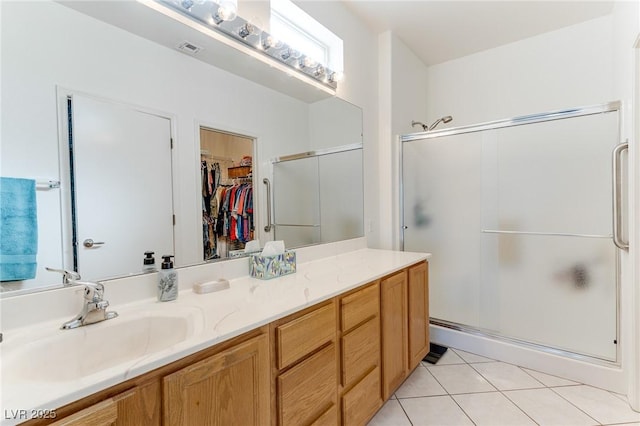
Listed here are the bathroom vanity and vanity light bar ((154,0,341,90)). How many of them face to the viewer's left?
0

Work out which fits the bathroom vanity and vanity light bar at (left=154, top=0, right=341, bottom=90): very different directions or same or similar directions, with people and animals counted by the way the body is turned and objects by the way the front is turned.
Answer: same or similar directions

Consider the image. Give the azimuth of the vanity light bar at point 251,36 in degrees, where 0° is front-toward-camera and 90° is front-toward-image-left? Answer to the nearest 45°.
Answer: approximately 315°

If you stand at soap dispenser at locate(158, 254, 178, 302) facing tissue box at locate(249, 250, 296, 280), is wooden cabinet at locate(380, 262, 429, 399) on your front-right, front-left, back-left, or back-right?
front-right

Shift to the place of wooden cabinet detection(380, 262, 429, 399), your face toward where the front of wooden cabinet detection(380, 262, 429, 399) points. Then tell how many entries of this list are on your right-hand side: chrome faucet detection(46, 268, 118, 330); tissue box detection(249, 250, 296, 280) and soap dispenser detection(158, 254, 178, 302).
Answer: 3

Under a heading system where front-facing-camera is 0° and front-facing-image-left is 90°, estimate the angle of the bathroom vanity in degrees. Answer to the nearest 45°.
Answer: approximately 315°
